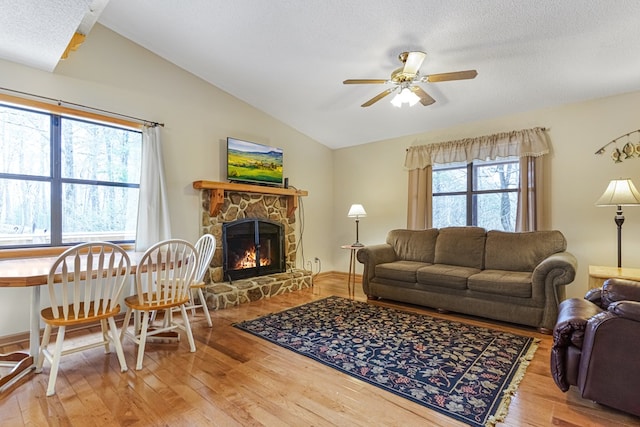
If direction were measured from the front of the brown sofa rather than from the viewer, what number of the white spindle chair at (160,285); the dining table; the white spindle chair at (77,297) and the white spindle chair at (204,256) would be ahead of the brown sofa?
4

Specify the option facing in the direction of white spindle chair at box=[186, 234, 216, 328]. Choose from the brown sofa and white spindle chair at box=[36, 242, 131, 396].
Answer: the brown sofa

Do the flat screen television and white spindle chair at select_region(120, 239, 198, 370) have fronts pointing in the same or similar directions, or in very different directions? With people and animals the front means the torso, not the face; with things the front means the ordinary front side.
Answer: very different directions

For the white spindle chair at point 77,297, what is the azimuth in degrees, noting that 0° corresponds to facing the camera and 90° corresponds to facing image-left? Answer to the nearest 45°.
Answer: approximately 135°

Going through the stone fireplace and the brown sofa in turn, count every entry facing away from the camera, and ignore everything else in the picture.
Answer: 0

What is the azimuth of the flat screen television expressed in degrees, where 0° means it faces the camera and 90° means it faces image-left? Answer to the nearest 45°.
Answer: approximately 315°

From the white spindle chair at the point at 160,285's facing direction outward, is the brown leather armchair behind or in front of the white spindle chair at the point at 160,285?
behind

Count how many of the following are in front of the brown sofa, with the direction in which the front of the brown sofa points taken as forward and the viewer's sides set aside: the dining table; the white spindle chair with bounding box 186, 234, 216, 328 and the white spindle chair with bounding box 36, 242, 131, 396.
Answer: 3

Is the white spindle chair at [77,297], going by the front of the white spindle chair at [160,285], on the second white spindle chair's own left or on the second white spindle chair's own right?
on the second white spindle chair's own left

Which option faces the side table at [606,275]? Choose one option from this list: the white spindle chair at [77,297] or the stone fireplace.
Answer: the stone fireplace

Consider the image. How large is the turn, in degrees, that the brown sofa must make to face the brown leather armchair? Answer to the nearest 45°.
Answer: approximately 45° to its left

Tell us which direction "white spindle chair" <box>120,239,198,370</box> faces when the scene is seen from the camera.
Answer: facing away from the viewer and to the left of the viewer
